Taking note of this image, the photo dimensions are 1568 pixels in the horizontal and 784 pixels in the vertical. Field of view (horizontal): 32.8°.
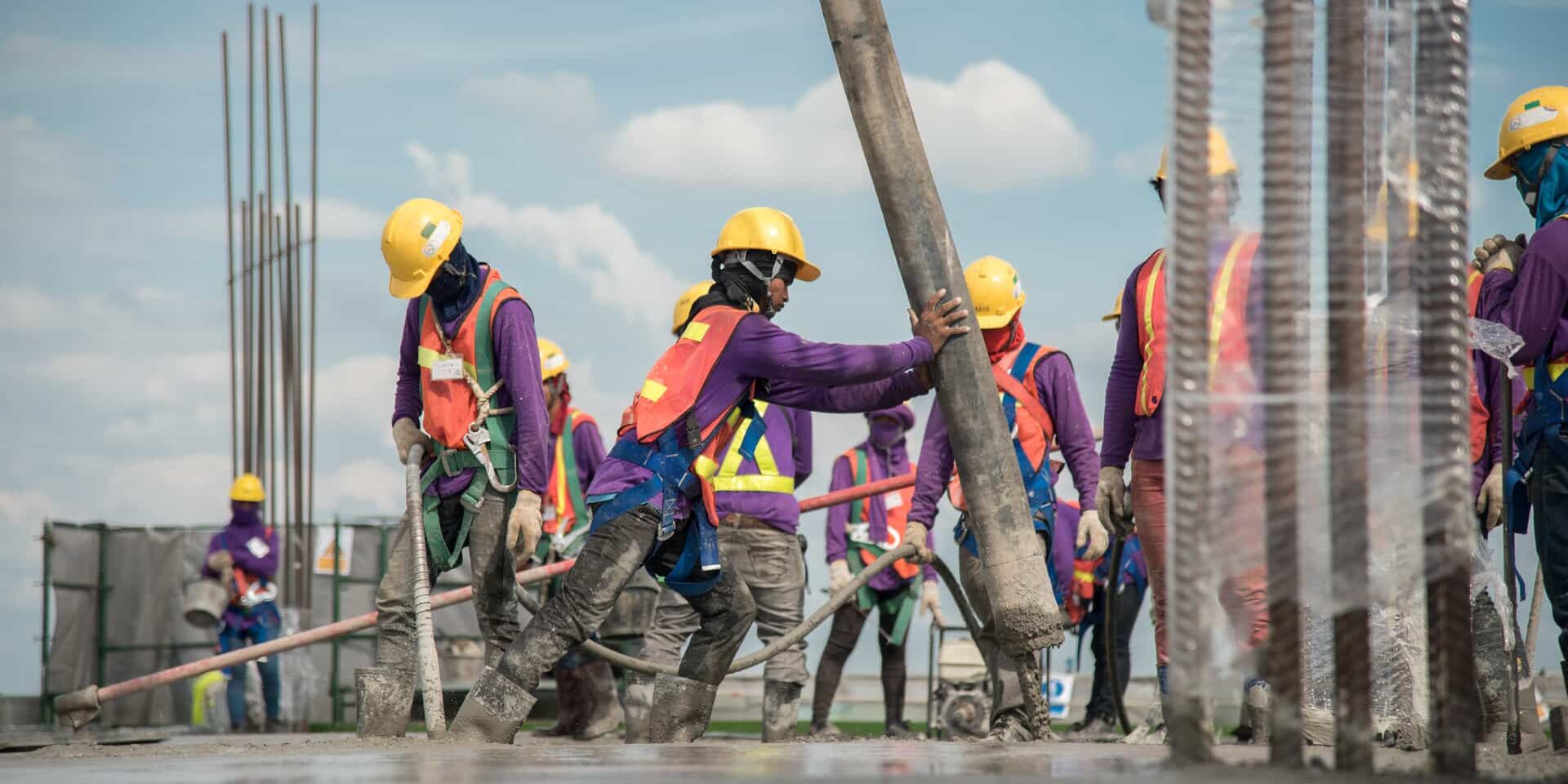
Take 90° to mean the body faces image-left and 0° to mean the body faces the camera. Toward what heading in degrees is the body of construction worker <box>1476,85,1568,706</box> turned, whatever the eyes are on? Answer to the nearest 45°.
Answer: approximately 90°

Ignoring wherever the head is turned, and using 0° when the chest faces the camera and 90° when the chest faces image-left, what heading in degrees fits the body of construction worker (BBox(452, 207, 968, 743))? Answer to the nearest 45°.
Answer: approximately 270°

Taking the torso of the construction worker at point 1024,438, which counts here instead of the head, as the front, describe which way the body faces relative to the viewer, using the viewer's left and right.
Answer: facing the viewer and to the left of the viewer

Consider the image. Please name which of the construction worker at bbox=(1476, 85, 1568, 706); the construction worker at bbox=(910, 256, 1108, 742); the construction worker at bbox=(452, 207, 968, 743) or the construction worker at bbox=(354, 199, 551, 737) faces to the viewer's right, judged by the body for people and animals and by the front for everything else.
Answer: the construction worker at bbox=(452, 207, 968, 743)

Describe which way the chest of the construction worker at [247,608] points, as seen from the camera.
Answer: toward the camera

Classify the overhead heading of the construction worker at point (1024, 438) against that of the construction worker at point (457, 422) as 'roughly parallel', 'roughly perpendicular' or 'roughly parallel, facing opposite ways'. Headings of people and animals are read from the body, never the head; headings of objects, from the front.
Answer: roughly parallel

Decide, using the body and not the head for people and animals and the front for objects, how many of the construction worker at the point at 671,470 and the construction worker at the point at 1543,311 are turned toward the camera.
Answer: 0
